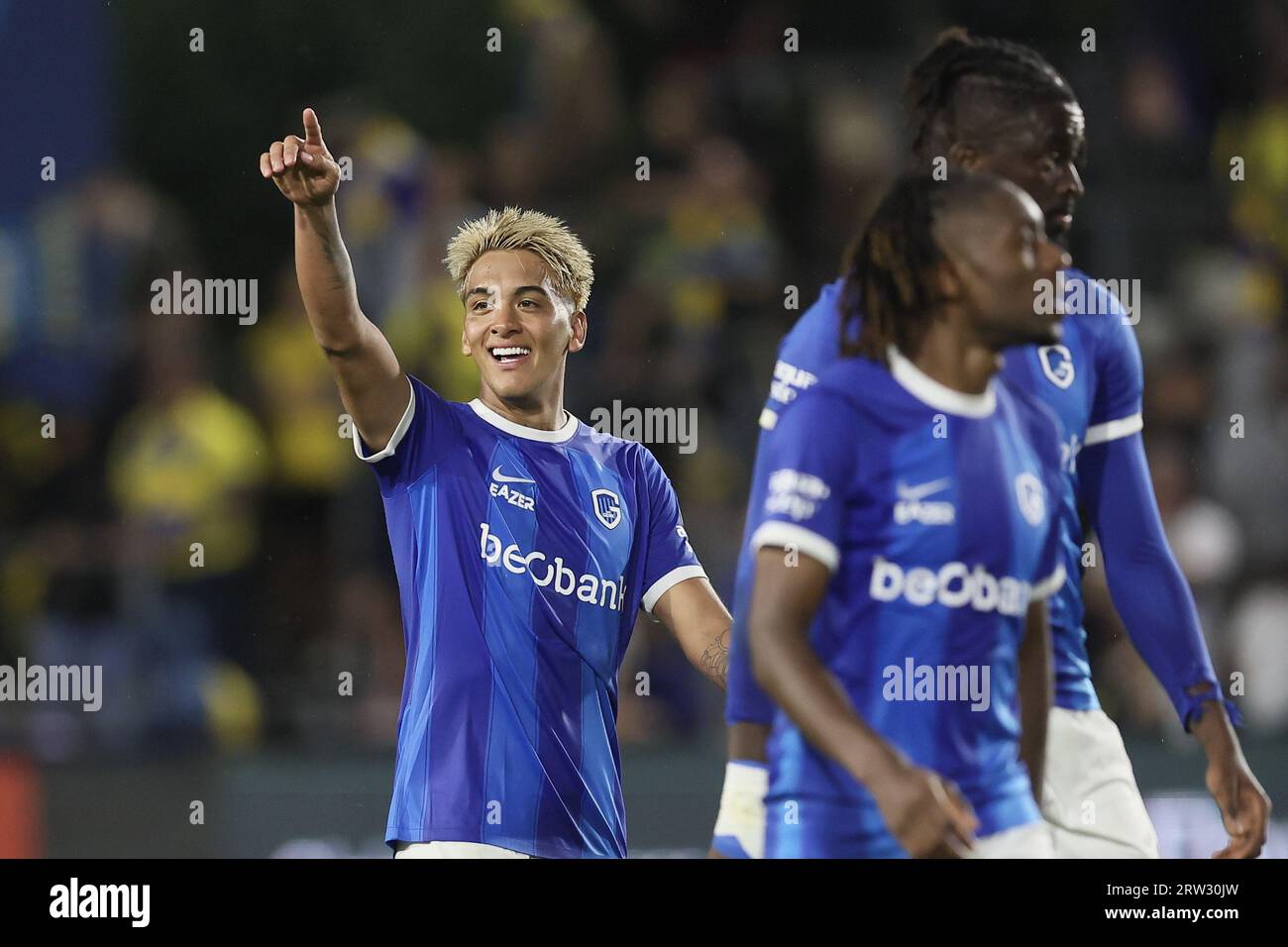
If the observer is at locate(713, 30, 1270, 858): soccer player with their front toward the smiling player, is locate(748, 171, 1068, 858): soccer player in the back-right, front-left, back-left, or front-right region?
front-left

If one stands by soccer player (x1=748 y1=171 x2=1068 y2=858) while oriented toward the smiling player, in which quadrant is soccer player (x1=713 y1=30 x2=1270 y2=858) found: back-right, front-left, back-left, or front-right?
front-right

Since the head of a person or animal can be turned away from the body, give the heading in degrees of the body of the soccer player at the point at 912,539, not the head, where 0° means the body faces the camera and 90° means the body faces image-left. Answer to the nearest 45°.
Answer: approximately 315°

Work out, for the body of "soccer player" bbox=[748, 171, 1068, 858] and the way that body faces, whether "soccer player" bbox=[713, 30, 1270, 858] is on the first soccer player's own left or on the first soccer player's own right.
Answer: on the first soccer player's own left

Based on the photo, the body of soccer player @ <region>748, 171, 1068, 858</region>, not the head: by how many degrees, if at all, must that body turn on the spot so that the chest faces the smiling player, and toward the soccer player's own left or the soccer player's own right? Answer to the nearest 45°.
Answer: approximately 180°

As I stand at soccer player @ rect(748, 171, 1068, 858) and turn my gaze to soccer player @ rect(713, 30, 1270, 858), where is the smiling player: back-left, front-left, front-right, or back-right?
front-left

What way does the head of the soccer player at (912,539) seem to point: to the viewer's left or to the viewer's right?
to the viewer's right

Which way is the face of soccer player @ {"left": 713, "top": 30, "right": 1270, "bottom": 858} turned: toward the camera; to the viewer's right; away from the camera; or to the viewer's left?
to the viewer's right
